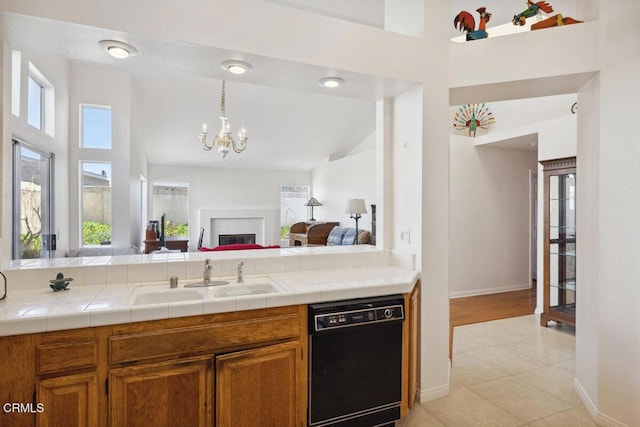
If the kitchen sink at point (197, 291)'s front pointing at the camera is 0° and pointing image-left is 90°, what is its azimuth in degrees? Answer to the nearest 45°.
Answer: approximately 0°

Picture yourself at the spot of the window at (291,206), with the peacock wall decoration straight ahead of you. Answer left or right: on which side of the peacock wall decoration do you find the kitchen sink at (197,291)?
right

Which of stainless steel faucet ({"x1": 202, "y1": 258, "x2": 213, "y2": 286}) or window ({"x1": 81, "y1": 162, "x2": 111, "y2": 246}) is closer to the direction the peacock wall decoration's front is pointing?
the stainless steel faucet

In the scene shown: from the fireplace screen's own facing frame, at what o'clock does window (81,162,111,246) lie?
The window is roughly at 1 o'clock from the fireplace screen.

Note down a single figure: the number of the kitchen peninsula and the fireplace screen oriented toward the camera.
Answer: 2

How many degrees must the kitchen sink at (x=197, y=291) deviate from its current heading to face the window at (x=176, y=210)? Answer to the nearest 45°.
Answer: approximately 180°

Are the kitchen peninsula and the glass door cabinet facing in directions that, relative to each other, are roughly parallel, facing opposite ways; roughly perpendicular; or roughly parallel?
roughly perpendicular

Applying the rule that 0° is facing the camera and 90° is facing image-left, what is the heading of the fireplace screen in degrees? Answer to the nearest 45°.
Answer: approximately 0°
